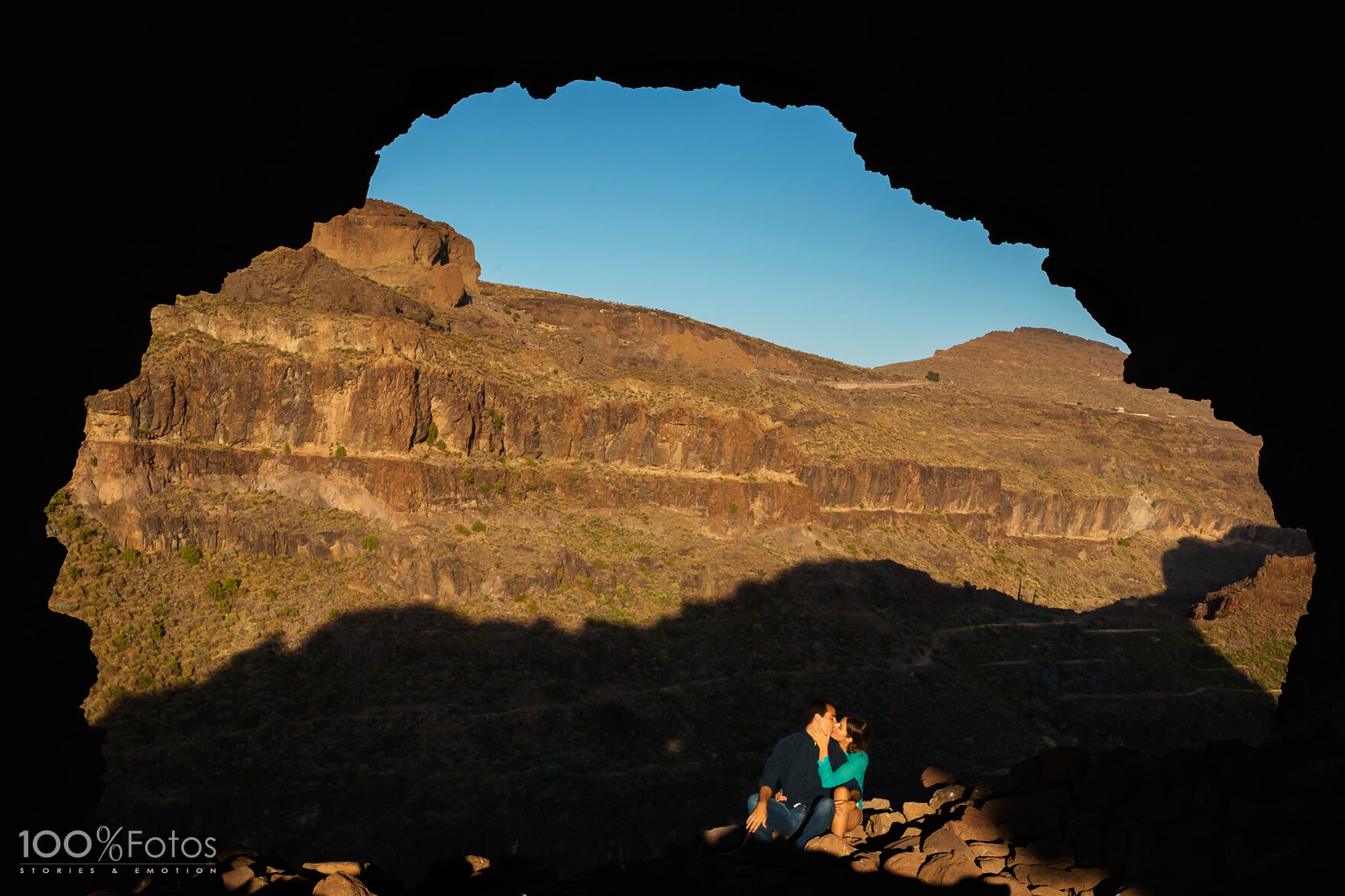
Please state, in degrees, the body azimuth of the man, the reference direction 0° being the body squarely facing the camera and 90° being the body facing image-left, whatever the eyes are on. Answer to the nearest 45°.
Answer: approximately 315°

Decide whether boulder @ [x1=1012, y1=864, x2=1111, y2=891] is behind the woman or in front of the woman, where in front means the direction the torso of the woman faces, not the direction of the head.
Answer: behind

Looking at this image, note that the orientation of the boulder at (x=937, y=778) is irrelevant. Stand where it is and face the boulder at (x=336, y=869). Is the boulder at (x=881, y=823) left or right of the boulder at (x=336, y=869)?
left

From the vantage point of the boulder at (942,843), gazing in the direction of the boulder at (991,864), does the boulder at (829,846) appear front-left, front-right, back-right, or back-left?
back-right

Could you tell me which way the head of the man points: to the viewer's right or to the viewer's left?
to the viewer's right

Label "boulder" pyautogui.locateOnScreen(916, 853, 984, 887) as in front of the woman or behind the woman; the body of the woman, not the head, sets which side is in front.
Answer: behind

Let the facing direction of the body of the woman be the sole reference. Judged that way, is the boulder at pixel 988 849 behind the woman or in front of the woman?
behind

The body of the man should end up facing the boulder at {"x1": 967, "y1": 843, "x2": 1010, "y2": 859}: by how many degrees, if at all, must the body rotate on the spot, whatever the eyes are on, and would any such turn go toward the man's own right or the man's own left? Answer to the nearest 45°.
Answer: approximately 45° to the man's own left

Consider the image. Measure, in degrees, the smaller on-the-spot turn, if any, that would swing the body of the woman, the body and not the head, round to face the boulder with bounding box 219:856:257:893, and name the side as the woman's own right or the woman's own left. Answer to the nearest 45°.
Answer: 0° — they already face it

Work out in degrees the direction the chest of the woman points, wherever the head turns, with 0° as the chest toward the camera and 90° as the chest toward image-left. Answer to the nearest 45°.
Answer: approximately 90°
